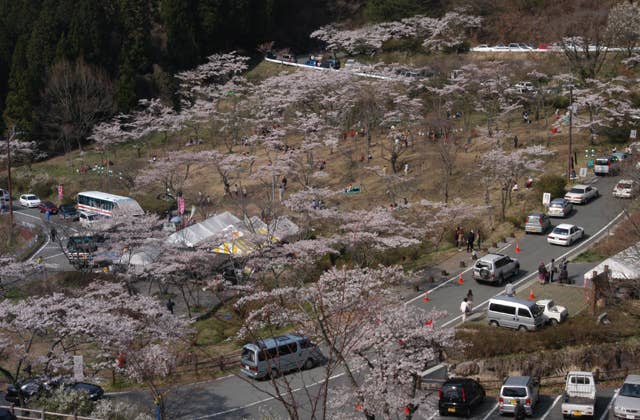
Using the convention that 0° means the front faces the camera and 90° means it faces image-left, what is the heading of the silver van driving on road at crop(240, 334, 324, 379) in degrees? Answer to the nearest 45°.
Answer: approximately 225°

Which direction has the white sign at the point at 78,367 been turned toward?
toward the camera

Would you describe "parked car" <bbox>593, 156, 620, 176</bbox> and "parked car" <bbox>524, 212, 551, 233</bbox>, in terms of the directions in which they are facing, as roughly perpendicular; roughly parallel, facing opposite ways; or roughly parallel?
roughly parallel

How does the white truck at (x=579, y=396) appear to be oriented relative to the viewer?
away from the camera

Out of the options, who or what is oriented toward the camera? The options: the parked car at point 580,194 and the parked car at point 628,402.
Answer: the parked car at point 628,402

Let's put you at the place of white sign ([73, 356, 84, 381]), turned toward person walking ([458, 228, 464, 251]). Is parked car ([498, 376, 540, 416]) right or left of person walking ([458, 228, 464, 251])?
right

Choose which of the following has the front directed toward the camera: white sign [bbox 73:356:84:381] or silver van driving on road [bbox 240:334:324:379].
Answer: the white sign

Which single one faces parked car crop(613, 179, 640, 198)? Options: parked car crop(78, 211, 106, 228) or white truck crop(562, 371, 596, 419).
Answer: the white truck

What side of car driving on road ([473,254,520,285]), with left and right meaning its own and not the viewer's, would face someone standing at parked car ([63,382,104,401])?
back
